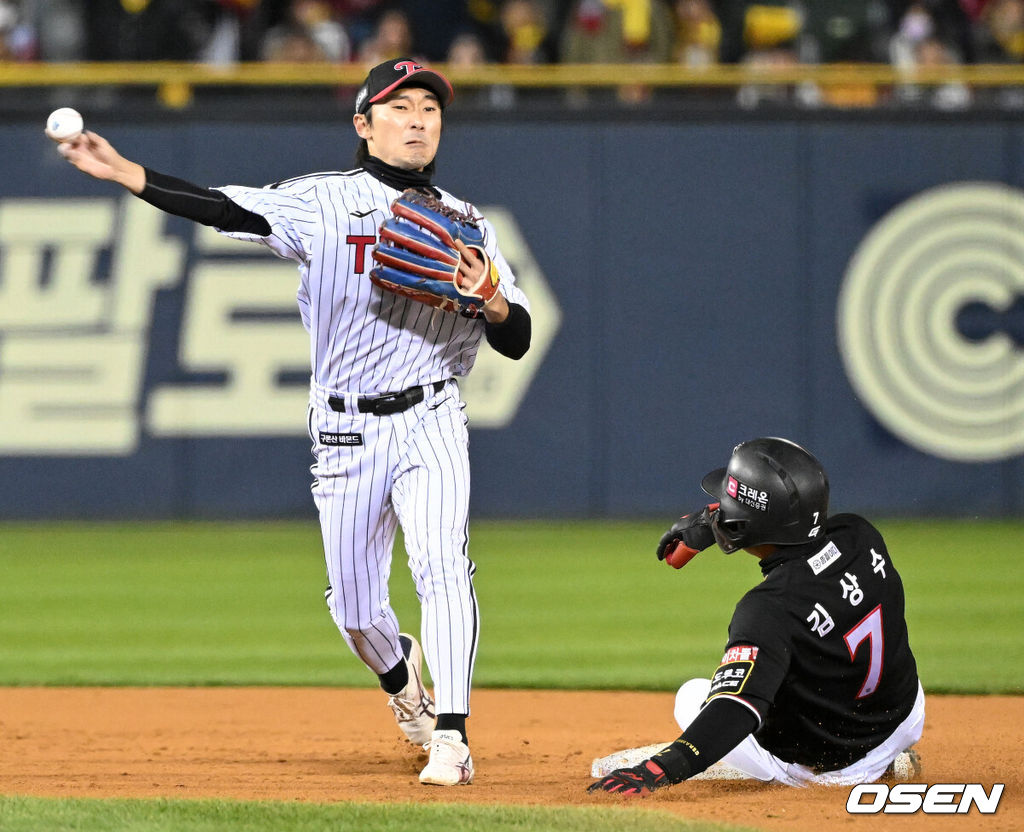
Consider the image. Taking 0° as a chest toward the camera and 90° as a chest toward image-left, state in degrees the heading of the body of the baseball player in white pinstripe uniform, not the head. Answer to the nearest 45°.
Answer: approximately 0°

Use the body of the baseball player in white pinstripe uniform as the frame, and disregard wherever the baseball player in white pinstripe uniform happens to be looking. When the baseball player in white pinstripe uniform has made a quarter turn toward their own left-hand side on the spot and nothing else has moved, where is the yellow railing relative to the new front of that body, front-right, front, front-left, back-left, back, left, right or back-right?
left
